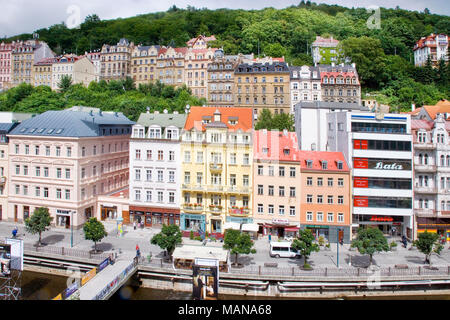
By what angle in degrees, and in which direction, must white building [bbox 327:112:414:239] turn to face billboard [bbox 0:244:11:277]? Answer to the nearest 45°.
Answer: approximately 45° to its right

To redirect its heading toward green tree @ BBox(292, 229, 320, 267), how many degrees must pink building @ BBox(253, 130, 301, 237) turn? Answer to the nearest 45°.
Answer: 0° — it already faces it

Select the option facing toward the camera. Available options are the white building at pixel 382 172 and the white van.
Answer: the white building

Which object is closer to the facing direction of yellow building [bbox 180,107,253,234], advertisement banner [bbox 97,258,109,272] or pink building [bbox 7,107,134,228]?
the advertisement banner

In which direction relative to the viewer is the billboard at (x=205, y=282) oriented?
toward the camera

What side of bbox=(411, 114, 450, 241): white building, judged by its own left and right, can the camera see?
front

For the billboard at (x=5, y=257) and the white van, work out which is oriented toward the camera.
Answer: the billboard

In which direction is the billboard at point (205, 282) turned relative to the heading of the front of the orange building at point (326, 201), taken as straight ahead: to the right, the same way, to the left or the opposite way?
the same way

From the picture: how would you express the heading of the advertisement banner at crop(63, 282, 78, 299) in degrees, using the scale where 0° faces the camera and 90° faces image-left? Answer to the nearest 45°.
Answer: approximately 315°
